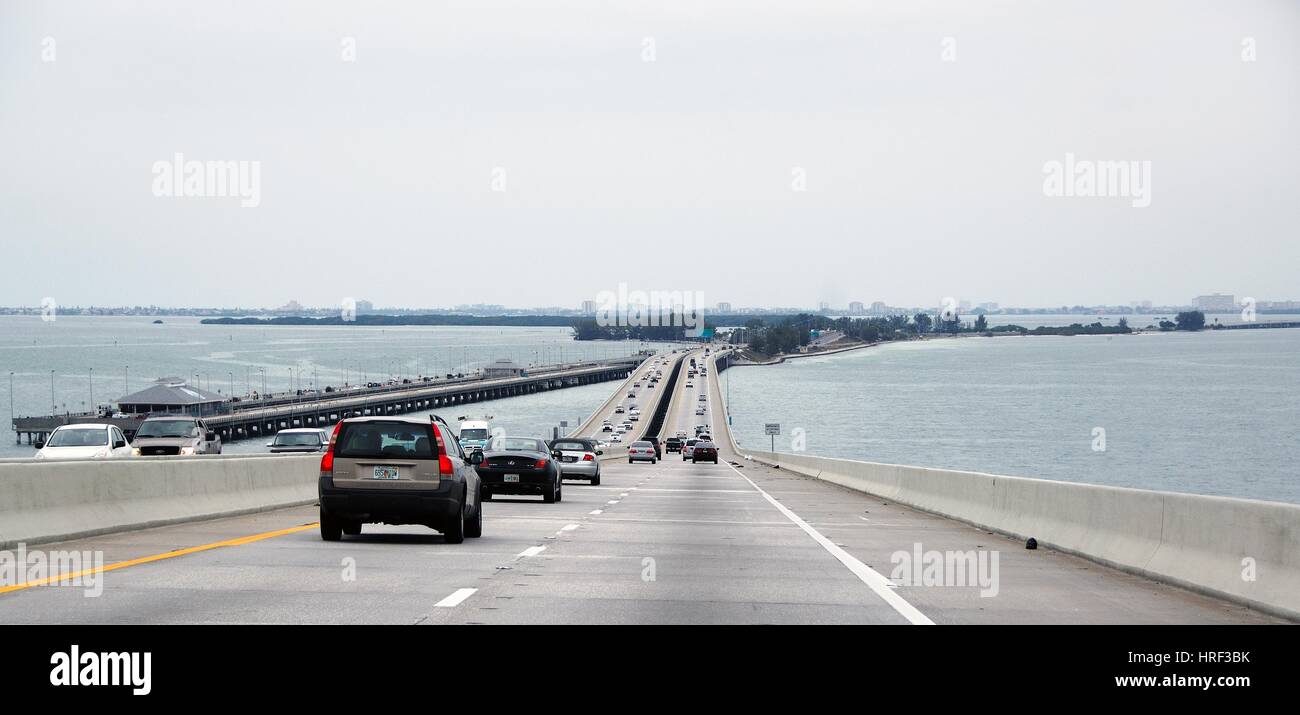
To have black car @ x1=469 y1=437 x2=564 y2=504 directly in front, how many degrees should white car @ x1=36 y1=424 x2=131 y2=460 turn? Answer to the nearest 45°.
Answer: approximately 45° to its left

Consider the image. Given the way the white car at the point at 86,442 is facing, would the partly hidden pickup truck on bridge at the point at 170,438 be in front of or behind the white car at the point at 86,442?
behind

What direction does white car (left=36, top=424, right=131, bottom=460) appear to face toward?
toward the camera

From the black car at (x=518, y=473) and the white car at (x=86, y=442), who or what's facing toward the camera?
the white car

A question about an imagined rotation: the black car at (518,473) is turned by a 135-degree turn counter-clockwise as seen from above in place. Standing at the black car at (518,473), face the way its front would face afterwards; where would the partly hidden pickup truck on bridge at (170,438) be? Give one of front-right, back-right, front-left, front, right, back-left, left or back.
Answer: right

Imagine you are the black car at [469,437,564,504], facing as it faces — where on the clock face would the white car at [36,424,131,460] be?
The white car is roughly at 10 o'clock from the black car.

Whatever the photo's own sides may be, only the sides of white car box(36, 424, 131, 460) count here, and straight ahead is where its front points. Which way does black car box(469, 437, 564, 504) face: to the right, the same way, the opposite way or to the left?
the opposite way

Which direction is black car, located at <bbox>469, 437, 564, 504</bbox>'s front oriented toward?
away from the camera

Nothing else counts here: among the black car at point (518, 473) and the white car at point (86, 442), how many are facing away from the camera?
1
